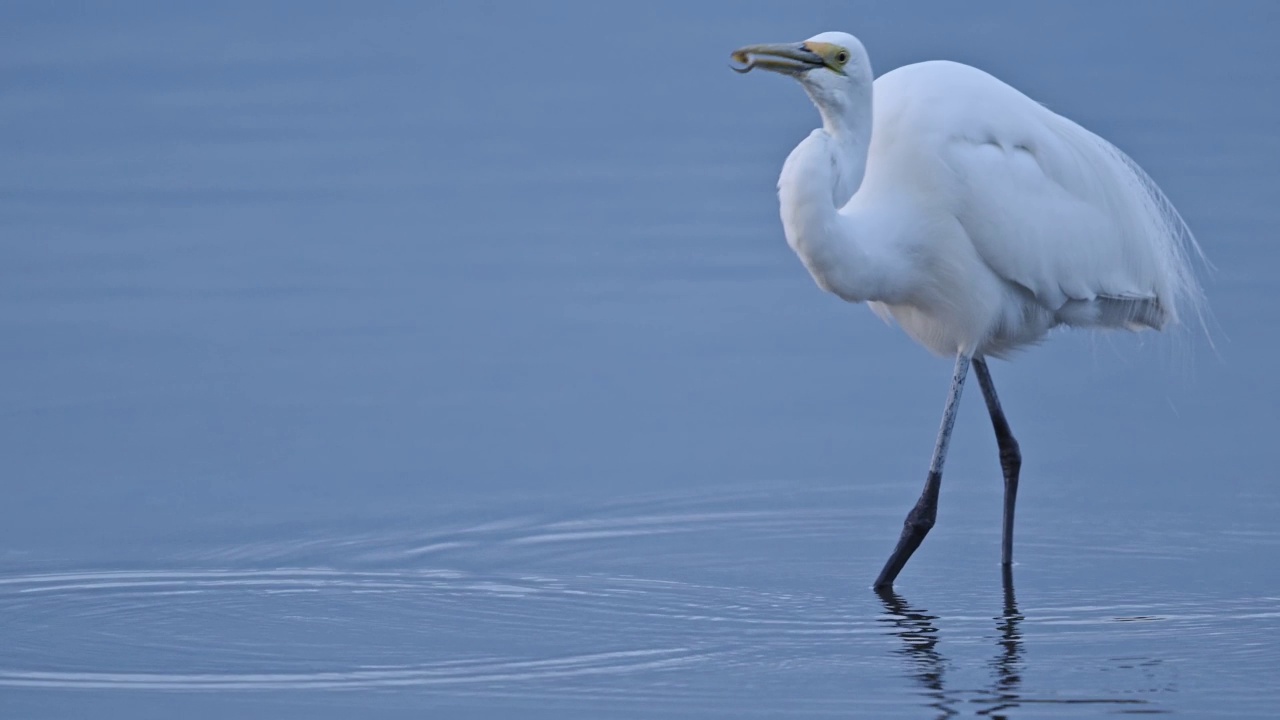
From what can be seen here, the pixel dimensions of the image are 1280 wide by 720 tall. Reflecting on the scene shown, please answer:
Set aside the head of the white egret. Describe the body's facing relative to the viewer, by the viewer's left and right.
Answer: facing to the left of the viewer
